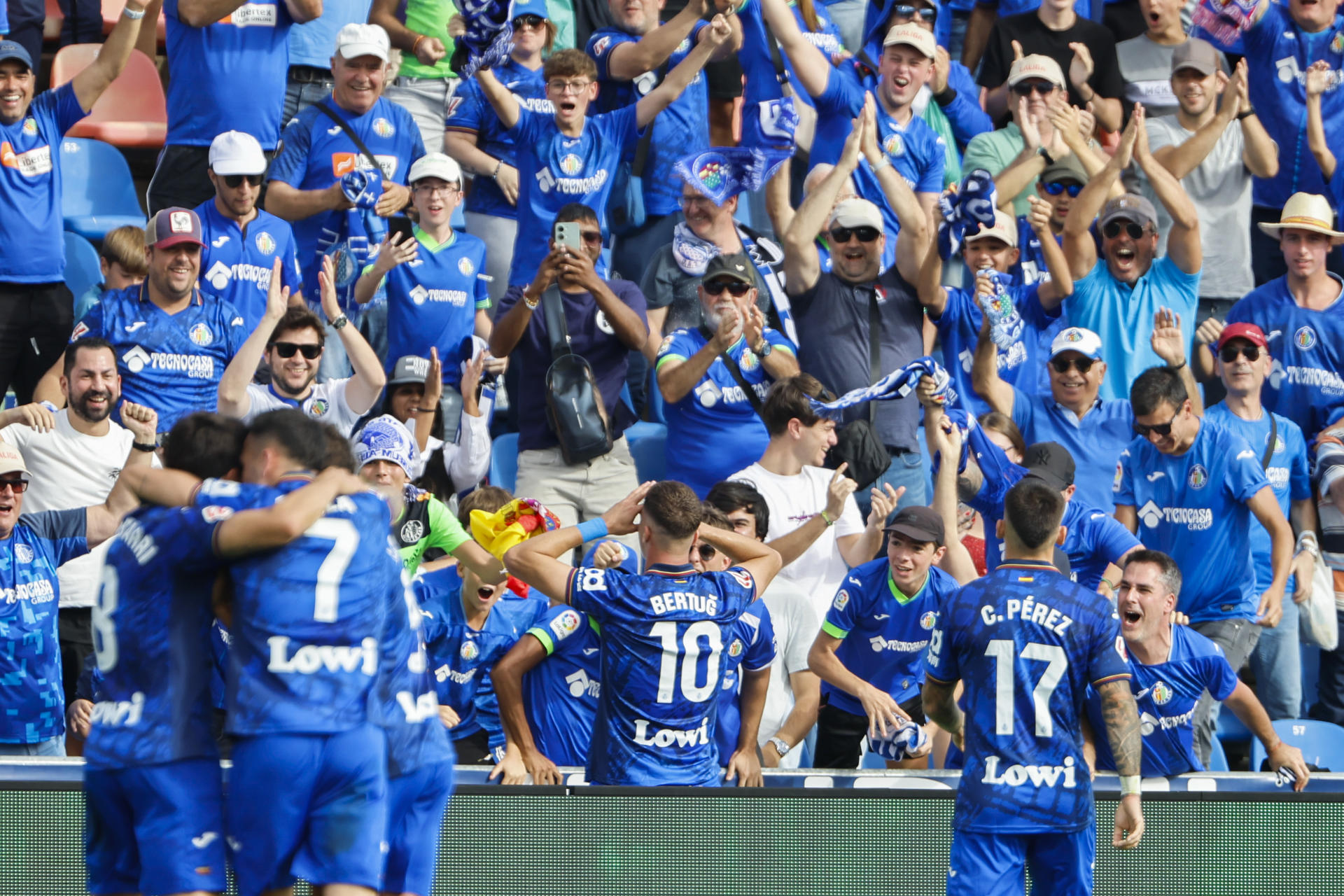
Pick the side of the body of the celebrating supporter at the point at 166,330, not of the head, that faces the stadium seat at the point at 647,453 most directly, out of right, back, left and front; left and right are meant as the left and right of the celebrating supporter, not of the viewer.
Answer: left

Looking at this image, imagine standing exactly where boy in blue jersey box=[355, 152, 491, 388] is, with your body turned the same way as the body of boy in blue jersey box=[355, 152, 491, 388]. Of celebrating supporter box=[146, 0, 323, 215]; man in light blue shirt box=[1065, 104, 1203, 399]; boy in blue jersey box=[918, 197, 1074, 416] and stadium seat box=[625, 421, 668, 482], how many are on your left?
3

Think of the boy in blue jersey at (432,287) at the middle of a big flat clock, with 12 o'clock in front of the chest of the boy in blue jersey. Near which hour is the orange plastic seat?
The orange plastic seat is roughly at 5 o'clock from the boy in blue jersey.

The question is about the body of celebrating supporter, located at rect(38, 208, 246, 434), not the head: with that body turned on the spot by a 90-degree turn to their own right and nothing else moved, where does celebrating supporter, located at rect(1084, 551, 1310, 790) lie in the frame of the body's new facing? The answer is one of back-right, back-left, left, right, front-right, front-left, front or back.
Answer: back-left

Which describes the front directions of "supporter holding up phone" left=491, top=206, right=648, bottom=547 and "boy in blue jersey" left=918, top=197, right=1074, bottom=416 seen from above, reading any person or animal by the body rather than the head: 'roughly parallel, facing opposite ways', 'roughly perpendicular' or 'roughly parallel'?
roughly parallel

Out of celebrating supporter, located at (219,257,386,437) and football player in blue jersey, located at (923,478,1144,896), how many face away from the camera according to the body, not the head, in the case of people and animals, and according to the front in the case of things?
1

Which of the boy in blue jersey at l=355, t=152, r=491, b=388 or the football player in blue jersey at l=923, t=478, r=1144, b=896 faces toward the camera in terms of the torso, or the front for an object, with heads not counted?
the boy in blue jersey

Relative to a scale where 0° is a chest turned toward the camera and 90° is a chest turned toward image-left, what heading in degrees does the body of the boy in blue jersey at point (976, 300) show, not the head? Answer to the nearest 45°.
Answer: approximately 0°

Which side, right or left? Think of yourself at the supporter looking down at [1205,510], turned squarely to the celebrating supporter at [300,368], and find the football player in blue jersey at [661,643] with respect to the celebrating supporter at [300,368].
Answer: left

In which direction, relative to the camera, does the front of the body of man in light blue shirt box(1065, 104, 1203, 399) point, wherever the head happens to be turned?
toward the camera

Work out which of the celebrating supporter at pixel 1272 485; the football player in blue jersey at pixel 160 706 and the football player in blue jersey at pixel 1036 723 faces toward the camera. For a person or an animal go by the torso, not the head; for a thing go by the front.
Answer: the celebrating supporter

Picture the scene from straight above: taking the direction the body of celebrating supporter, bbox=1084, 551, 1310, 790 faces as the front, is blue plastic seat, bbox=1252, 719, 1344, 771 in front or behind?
behind

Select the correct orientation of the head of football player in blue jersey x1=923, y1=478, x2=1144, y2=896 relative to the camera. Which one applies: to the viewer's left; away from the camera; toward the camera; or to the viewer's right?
away from the camera

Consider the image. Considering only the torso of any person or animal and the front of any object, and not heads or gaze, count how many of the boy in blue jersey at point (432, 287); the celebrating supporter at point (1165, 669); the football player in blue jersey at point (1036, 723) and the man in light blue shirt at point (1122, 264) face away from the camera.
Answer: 1

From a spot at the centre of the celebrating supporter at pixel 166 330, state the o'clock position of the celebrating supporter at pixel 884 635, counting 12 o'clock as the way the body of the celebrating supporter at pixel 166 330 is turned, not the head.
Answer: the celebrating supporter at pixel 884 635 is roughly at 10 o'clock from the celebrating supporter at pixel 166 330.

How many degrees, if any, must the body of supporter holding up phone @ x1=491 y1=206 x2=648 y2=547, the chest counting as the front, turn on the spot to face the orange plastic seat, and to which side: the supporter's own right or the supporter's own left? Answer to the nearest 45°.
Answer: approximately 135° to the supporter's own right

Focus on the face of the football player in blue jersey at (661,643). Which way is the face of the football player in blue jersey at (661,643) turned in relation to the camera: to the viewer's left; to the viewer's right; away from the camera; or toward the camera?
away from the camera

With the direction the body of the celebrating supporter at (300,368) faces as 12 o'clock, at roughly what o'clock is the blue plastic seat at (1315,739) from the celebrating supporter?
The blue plastic seat is roughly at 10 o'clock from the celebrating supporter.

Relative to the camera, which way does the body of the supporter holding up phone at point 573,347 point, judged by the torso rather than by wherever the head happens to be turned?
toward the camera

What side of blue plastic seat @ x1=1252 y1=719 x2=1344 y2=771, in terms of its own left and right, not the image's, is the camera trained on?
front

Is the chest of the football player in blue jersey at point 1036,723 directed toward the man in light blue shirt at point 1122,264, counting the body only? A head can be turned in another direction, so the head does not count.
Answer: yes

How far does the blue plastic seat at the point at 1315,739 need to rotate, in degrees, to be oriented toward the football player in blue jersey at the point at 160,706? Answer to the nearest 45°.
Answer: approximately 45° to its right
